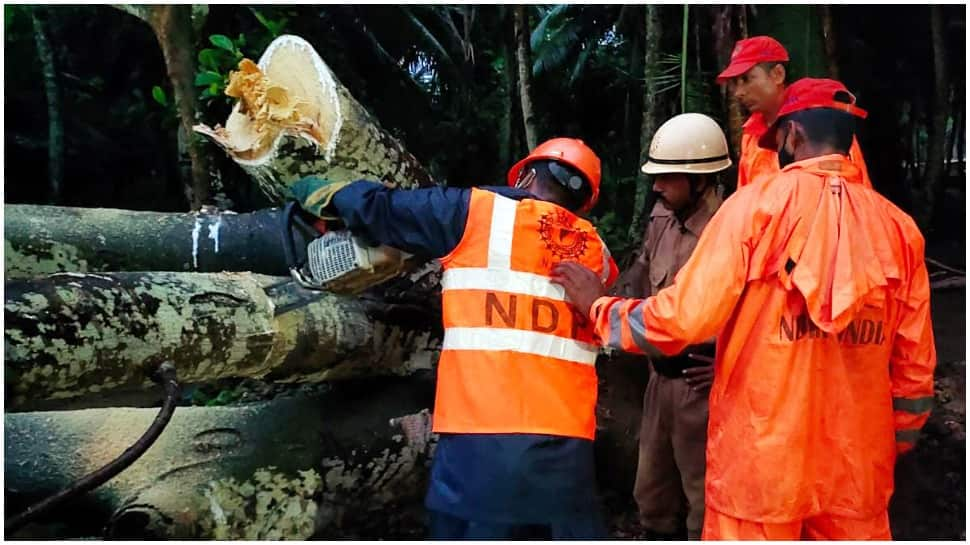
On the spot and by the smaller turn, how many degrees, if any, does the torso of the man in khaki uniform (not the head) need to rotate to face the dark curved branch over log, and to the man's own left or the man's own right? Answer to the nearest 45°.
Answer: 0° — they already face it

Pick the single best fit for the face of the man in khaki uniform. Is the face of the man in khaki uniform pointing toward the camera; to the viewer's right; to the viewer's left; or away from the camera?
to the viewer's left

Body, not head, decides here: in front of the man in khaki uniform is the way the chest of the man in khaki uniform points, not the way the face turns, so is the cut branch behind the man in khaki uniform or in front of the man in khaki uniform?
in front

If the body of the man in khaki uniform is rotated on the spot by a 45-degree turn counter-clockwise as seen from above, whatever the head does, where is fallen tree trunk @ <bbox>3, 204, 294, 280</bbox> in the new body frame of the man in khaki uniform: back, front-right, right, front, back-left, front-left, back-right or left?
right

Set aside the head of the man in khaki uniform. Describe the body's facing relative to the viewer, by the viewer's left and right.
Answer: facing the viewer and to the left of the viewer

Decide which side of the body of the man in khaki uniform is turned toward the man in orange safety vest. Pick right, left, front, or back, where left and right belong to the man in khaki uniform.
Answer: front

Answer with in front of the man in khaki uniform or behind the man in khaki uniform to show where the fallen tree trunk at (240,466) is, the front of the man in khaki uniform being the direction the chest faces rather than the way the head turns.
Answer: in front

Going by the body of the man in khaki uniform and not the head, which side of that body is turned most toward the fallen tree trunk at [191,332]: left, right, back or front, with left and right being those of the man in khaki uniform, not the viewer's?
front
